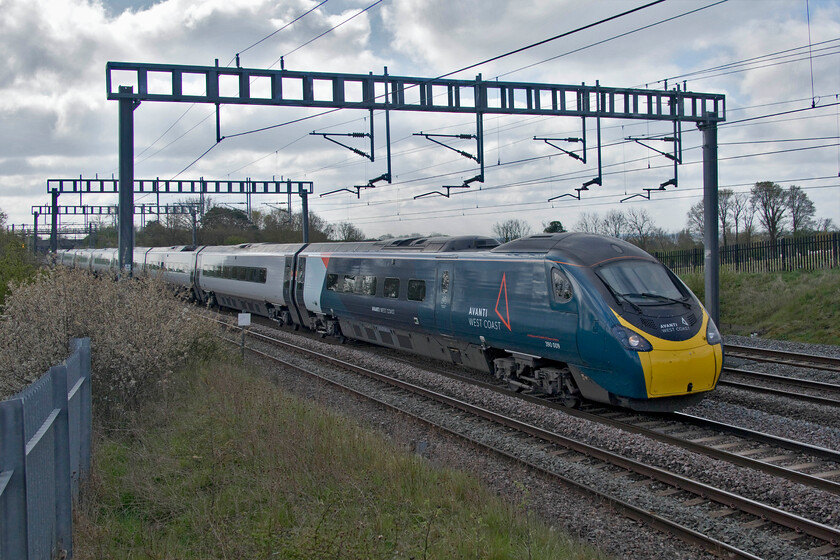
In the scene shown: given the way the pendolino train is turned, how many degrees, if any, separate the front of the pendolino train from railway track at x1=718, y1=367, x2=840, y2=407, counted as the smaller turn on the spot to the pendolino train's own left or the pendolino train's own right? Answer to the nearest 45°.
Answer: approximately 45° to the pendolino train's own left

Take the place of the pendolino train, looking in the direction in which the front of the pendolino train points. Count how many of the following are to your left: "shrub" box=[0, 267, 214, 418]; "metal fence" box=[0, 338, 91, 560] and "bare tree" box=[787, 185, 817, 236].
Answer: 1

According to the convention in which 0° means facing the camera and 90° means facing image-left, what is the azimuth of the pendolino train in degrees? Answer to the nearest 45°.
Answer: approximately 315°

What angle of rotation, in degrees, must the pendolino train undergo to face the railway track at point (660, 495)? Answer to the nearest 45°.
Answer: approximately 45° to its right

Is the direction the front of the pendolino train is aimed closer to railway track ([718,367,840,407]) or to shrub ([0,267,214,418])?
the railway track

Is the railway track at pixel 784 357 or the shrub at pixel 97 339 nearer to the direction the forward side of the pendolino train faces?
the railway track

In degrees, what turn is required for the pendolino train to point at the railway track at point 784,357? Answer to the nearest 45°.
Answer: approximately 90° to its left

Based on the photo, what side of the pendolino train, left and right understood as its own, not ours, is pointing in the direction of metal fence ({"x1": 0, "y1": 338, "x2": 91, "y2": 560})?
right

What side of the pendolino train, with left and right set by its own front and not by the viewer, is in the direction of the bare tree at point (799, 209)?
left

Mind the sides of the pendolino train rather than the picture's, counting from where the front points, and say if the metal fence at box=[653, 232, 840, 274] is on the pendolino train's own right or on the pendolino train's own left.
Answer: on the pendolino train's own left

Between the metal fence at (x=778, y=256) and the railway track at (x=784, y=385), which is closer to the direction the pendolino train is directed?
the railway track

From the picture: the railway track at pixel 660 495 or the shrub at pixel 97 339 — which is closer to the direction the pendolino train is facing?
the railway track

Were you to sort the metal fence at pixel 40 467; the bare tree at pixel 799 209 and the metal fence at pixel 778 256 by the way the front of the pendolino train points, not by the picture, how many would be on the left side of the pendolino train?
2

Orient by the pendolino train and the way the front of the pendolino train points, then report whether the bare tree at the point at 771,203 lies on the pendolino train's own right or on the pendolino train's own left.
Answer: on the pendolino train's own left

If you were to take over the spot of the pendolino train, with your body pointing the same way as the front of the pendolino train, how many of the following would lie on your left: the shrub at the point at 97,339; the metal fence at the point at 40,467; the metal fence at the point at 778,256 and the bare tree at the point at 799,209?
2
